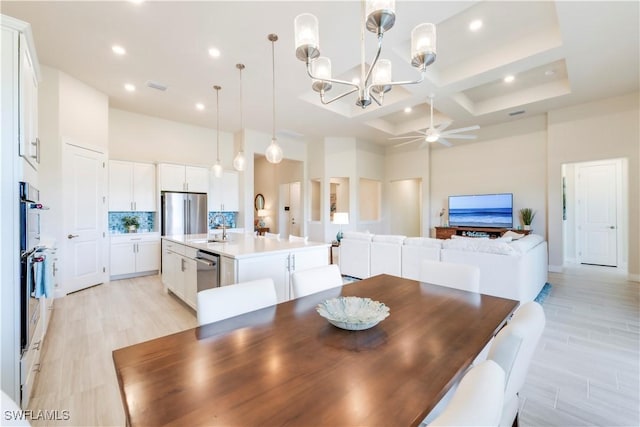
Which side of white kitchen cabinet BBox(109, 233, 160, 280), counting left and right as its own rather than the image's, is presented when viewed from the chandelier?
front

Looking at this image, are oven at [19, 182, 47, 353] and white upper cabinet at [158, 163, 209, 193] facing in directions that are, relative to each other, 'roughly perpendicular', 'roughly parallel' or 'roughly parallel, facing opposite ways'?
roughly perpendicular

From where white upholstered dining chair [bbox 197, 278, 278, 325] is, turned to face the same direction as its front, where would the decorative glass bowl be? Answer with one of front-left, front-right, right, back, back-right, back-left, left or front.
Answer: front

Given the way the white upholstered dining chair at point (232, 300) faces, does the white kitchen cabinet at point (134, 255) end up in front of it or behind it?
behind

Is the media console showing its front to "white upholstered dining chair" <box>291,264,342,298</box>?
yes

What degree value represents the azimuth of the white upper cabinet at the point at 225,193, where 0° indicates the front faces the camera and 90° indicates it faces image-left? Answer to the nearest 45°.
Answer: approximately 0°

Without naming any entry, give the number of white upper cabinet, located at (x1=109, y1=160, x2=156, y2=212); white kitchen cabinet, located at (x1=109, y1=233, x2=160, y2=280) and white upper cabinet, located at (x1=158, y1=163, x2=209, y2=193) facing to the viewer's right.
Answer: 0

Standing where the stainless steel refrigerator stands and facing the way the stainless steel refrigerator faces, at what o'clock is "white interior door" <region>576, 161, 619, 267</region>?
The white interior door is roughly at 10 o'clock from the stainless steel refrigerator.

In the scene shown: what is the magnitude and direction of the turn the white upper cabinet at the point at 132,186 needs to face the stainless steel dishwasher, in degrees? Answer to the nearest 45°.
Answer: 0° — it already faces it

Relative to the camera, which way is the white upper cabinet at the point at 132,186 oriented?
toward the camera

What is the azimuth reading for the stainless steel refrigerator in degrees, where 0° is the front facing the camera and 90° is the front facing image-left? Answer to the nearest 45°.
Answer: approximately 0°

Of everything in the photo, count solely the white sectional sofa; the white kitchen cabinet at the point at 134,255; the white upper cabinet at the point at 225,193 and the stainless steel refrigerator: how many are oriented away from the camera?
1

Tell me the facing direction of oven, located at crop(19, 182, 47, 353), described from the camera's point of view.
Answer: facing to the right of the viewer

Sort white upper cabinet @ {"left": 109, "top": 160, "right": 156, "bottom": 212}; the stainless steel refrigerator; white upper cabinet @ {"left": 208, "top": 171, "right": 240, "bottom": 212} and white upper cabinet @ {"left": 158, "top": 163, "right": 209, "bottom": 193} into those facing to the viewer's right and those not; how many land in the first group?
0

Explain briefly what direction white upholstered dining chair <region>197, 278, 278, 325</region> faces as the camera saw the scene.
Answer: facing the viewer and to the right of the viewer

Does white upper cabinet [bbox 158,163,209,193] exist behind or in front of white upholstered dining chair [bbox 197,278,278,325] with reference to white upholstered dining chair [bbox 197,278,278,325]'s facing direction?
behind

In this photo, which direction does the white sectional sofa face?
away from the camera

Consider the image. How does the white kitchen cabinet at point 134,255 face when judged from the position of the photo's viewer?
facing the viewer

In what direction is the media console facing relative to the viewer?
toward the camera

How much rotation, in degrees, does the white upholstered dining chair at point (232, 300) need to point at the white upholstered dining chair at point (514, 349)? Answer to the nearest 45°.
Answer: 0° — it already faces it

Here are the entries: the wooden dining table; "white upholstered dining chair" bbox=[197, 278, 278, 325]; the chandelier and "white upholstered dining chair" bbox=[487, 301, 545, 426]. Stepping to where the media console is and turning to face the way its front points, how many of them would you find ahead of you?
4

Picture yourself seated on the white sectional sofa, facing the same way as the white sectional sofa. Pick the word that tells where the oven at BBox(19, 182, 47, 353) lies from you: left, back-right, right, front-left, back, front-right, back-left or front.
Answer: back-left

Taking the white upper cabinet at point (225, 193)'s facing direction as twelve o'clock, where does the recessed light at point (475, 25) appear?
The recessed light is roughly at 11 o'clock from the white upper cabinet.
